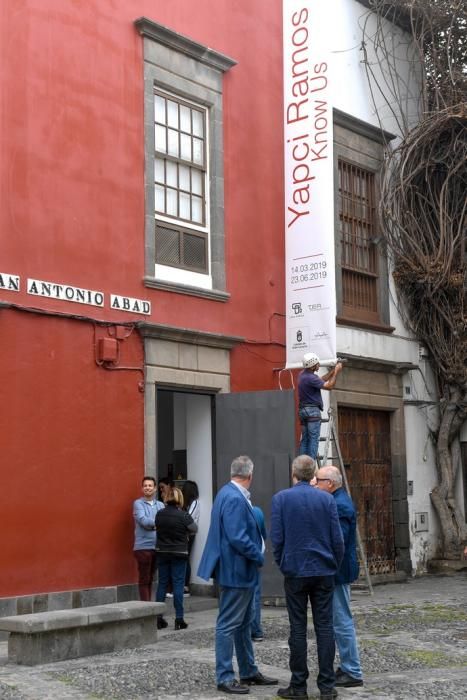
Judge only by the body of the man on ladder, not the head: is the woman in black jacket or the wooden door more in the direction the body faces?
the wooden door

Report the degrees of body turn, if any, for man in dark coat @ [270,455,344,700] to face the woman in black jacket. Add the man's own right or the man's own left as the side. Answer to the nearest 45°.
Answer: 0° — they already face them

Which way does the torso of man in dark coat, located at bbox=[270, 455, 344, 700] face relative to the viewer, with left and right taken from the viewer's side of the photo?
facing away from the viewer

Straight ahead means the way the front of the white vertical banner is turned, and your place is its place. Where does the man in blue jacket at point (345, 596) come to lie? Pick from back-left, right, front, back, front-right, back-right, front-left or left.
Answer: front-left

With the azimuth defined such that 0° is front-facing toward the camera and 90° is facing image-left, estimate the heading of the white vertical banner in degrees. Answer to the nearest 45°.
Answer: approximately 45°

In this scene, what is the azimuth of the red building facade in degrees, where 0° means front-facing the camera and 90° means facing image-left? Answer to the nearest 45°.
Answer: approximately 315°

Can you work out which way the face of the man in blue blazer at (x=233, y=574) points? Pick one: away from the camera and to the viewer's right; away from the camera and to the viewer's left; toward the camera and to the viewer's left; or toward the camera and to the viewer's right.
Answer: away from the camera and to the viewer's right

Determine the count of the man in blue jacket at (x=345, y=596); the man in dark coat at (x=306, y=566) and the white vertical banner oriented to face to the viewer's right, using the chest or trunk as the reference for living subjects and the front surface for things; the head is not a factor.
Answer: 0

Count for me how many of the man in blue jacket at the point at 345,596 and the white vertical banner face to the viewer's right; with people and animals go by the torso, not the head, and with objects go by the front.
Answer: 0

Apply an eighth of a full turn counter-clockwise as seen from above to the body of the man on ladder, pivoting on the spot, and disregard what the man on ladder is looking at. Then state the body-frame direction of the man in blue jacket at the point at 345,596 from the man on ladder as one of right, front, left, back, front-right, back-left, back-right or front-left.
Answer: back

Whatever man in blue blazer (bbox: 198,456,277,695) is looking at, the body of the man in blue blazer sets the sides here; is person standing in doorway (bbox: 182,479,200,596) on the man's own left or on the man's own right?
on the man's own left

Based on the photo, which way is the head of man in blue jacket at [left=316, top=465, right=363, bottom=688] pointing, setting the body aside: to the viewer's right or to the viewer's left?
to the viewer's left
